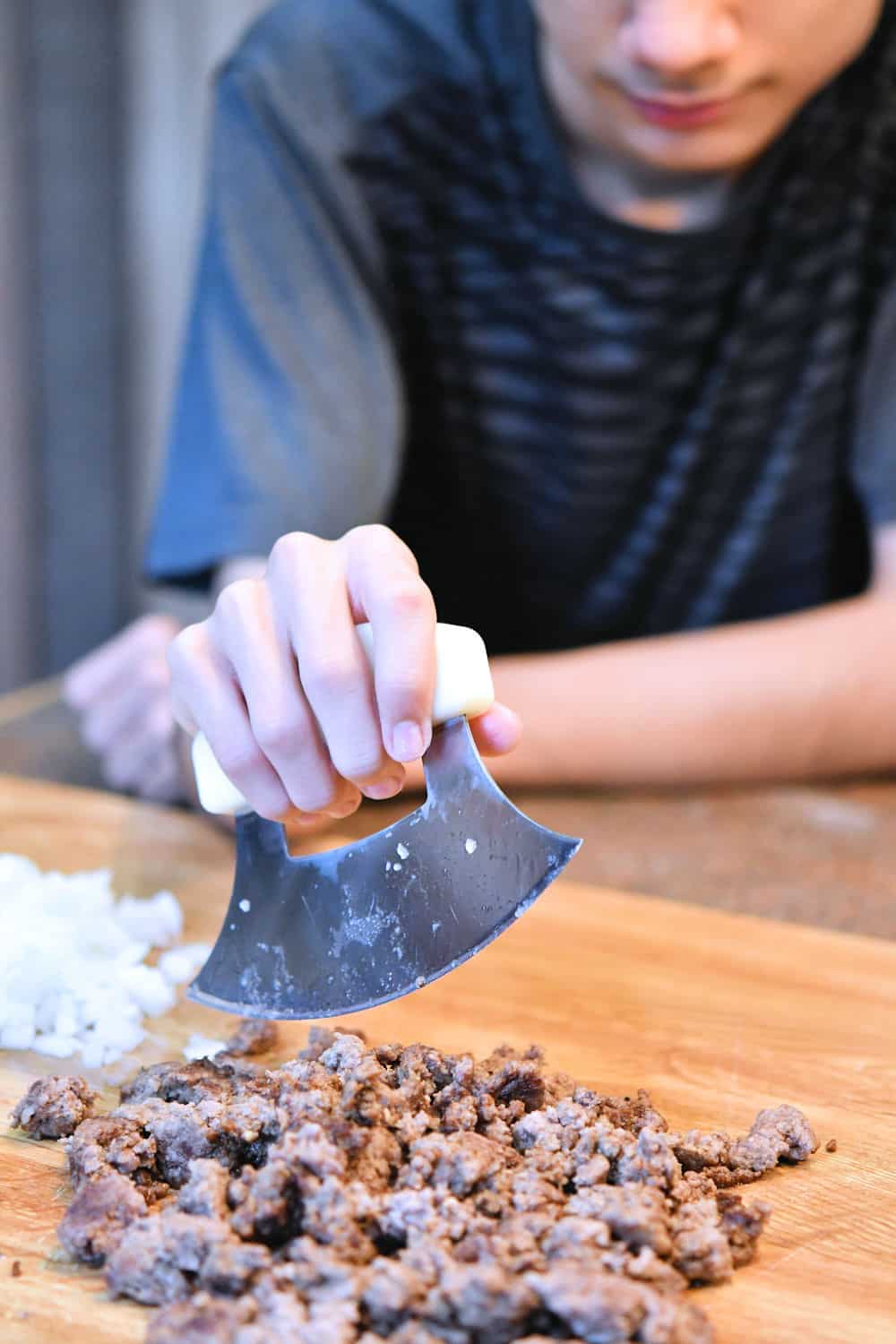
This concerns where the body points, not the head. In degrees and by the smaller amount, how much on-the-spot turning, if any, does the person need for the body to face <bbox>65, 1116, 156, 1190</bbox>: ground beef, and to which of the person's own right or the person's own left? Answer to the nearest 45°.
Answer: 0° — they already face it

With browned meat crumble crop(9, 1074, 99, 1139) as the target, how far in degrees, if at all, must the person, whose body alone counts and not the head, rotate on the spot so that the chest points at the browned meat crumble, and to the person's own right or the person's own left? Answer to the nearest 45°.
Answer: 0° — they already face it

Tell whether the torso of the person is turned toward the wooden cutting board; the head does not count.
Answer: yes

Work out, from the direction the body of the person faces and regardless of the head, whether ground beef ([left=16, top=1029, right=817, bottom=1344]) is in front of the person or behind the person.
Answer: in front

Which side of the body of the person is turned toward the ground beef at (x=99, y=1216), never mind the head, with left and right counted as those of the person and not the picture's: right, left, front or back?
front

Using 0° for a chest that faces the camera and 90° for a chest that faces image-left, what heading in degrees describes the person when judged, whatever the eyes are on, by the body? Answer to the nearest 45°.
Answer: approximately 0°

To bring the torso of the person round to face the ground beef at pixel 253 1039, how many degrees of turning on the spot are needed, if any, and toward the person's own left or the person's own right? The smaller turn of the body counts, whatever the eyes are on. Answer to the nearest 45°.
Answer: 0° — they already face it
